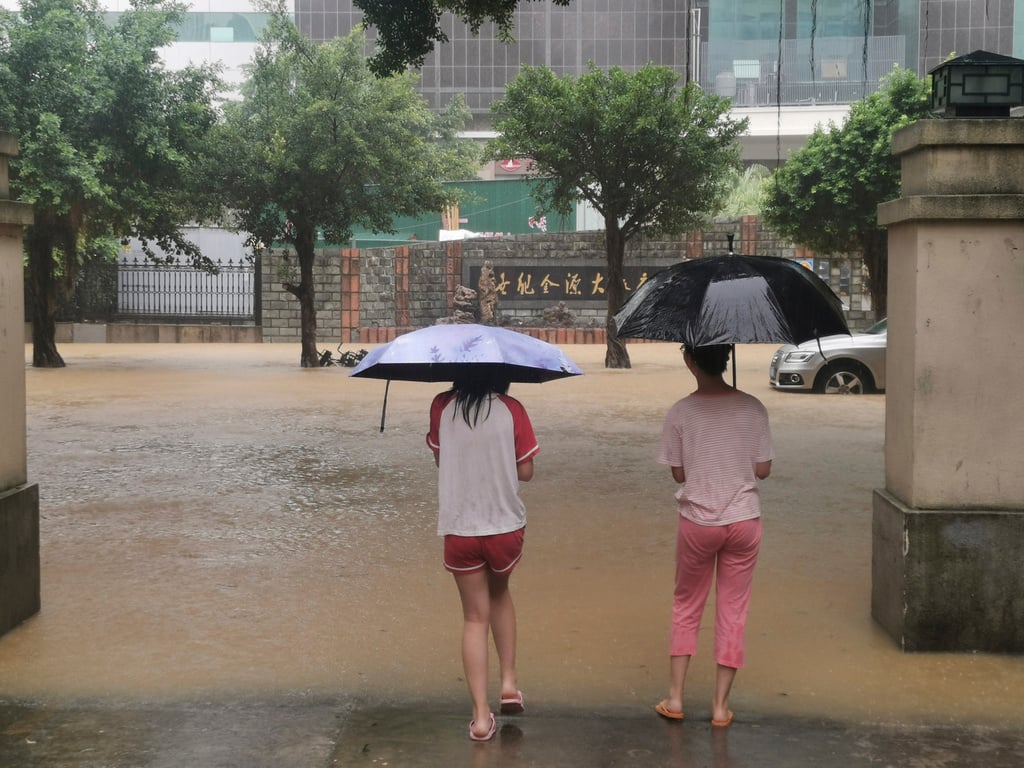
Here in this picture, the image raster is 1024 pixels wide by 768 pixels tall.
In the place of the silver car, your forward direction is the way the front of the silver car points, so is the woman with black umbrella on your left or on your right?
on your left

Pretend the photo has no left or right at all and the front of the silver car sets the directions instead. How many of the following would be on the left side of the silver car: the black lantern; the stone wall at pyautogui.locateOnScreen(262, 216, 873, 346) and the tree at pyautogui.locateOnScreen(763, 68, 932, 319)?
1

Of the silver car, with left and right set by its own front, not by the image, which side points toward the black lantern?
left

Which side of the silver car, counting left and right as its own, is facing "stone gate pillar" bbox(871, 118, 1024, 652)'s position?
left

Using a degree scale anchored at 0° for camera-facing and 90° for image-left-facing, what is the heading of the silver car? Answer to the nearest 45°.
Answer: approximately 90°

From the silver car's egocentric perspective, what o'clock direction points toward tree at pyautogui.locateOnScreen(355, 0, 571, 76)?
The tree is roughly at 10 o'clock from the silver car.

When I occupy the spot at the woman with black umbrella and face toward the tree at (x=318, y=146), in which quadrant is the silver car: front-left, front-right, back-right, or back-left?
front-right

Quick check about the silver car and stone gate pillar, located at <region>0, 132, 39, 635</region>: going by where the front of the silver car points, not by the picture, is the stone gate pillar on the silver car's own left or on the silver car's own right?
on the silver car's own left
